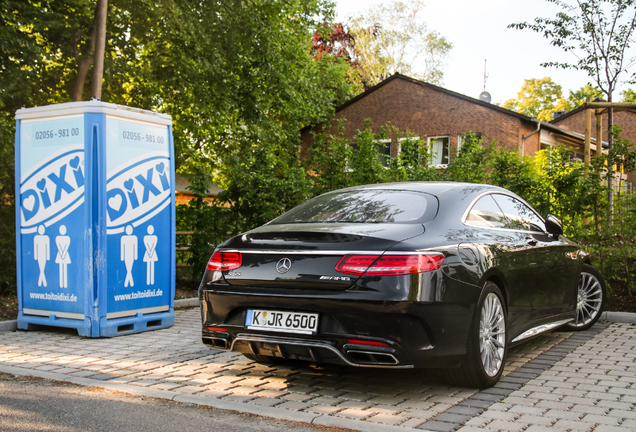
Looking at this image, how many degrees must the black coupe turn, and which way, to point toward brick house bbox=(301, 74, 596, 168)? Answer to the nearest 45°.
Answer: approximately 45° to its left

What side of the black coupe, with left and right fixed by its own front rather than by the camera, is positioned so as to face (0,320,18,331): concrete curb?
left

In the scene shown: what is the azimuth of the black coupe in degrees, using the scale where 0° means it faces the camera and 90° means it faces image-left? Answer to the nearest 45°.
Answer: approximately 225°

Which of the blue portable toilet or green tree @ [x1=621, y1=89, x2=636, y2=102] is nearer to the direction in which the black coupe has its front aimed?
the green tree

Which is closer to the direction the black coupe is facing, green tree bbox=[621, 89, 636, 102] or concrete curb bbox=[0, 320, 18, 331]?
the green tree

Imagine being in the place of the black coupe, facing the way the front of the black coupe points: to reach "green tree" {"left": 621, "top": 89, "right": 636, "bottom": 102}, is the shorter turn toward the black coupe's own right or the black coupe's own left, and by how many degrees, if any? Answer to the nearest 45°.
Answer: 0° — it already faces it

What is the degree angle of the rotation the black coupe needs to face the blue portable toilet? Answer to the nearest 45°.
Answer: approximately 90° to its left

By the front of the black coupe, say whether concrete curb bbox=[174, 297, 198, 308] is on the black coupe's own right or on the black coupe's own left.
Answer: on the black coupe's own left

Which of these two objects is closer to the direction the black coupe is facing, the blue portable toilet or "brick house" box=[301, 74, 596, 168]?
the brick house

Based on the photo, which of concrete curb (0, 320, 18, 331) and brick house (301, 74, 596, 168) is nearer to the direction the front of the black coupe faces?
the brick house
